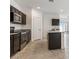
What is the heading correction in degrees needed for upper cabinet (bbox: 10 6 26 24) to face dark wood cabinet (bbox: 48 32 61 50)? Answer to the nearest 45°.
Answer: approximately 45° to its left

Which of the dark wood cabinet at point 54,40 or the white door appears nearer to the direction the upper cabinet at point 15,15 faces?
the dark wood cabinet

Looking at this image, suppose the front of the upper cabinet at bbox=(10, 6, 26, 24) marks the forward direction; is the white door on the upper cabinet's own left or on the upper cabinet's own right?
on the upper cabinet's own left

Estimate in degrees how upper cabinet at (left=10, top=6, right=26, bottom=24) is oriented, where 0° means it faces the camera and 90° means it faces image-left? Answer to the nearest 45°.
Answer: approximately 315°
